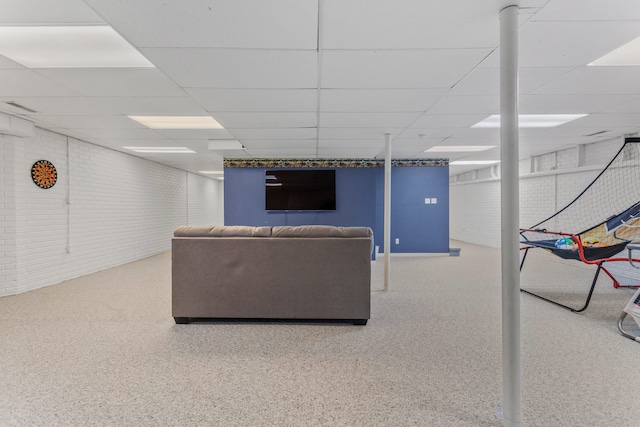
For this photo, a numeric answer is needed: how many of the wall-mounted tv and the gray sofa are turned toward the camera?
1

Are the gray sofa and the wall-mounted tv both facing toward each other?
yes

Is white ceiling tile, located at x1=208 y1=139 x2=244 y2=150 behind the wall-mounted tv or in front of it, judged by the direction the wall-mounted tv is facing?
in front

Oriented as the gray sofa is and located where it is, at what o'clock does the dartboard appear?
The dartboard is roughly at 10 o'clock from the gray sofa.

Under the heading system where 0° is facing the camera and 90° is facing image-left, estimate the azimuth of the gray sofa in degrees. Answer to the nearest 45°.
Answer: approximately 180°

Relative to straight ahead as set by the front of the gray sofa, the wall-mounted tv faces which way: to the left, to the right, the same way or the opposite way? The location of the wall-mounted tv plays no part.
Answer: the opposite way

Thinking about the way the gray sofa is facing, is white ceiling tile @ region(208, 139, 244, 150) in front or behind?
in front

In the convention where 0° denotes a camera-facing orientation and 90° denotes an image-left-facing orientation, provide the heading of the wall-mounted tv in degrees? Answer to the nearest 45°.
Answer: approximately 0°

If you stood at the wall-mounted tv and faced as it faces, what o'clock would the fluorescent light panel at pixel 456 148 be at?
The fluorescent light panel is roughly at 10 o'clock from the wall-mounted tv.

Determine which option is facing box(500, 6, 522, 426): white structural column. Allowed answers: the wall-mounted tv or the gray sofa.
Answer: the wall-mounted tv

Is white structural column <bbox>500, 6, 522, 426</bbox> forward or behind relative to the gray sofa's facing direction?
behind

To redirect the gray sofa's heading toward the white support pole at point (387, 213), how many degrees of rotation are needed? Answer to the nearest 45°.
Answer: approximately 45° to its right

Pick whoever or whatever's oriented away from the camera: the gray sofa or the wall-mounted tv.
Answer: the gray sofa
